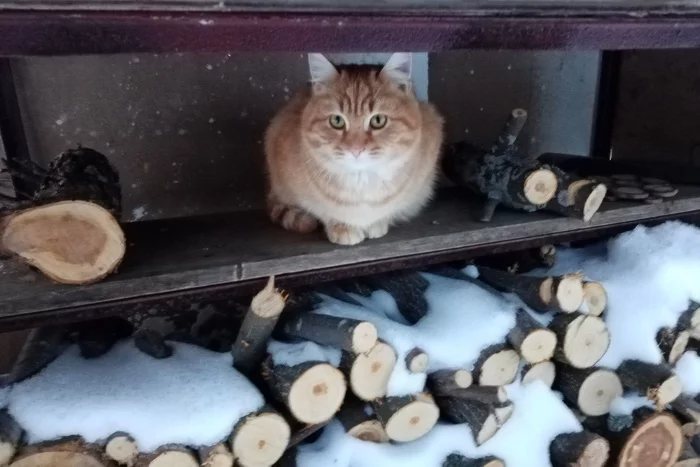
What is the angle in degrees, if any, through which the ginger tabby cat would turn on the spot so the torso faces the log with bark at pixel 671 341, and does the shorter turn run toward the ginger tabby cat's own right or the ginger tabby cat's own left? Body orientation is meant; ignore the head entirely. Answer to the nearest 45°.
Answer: approximately 90° to the ginger tabby cat's own left

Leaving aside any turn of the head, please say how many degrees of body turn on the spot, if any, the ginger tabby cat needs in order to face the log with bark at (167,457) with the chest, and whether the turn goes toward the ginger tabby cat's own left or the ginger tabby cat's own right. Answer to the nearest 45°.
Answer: approximately 45° to the ginger tabby cat's own right

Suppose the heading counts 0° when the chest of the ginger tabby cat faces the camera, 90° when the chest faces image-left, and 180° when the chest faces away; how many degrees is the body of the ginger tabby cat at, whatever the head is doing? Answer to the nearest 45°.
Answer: approximately 0°

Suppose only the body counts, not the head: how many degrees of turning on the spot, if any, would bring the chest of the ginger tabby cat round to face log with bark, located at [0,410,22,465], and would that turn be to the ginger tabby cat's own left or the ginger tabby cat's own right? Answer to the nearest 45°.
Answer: approximately 45° to the ginger tabby cat's own right
